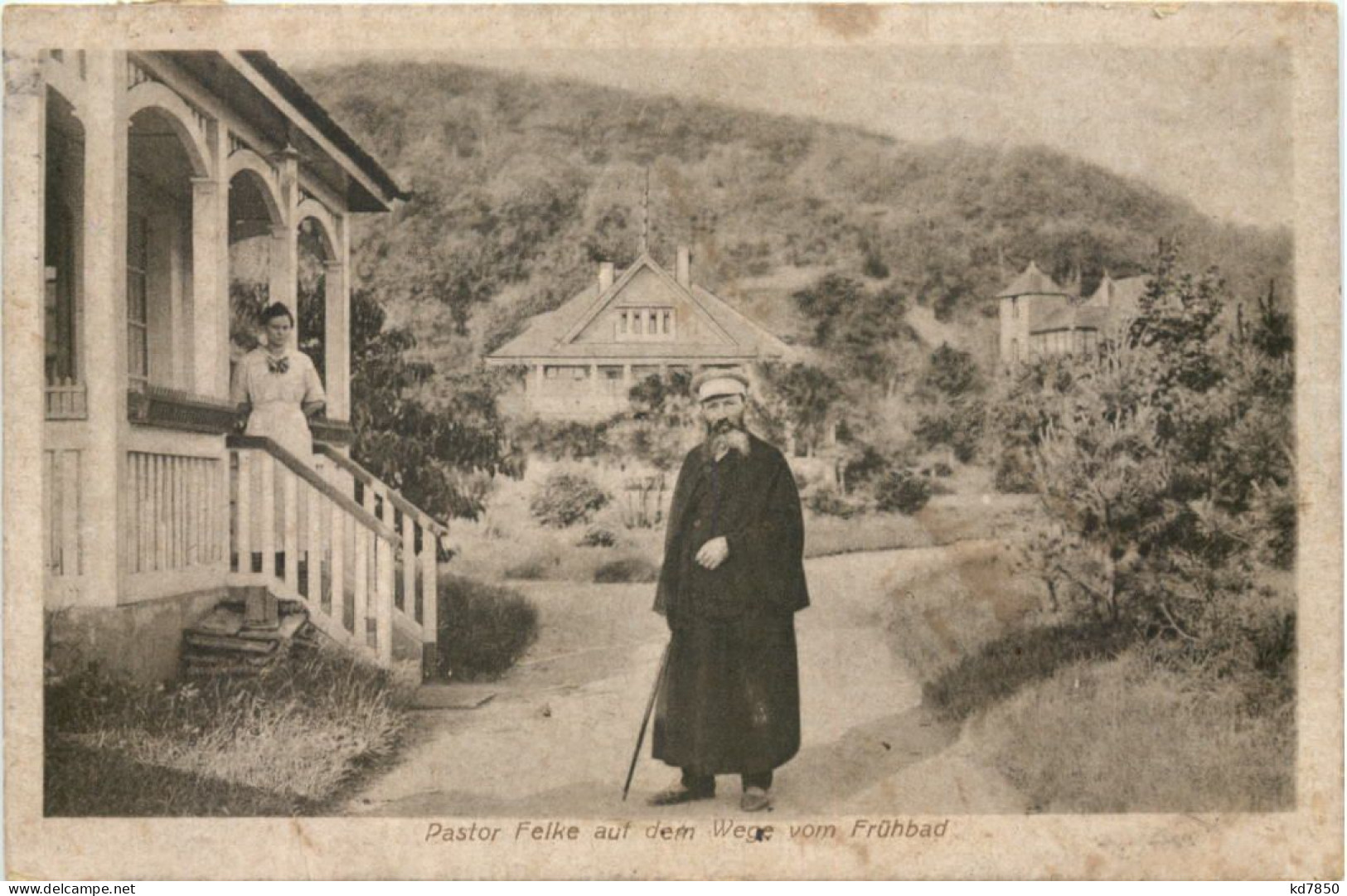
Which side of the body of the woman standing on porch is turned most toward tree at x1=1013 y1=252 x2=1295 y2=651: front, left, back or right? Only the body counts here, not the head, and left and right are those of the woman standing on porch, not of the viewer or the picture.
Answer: left

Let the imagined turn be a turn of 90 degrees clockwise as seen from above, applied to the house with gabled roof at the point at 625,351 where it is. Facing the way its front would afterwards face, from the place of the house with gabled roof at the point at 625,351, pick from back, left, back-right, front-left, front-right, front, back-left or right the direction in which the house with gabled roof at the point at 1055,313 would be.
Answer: back

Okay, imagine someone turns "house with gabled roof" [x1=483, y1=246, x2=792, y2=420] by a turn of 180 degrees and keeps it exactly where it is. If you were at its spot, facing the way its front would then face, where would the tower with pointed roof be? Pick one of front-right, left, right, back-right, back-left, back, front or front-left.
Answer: right

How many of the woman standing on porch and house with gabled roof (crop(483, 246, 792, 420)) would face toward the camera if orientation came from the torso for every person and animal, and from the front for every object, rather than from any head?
2

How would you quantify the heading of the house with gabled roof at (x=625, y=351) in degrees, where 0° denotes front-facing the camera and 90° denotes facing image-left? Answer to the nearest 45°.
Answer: approximately 0°

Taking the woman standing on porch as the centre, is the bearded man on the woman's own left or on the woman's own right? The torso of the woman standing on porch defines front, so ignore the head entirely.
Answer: on the woman's own left

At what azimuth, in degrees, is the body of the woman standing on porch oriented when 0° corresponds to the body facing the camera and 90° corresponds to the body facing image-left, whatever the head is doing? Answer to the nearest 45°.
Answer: approximately 0°

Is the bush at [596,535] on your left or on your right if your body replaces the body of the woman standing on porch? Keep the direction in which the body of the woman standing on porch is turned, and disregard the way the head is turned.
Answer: on your left

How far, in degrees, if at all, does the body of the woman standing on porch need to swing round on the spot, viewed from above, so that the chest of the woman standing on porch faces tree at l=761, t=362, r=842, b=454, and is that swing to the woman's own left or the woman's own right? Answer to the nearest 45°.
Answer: approximately 90° to the woman's own left

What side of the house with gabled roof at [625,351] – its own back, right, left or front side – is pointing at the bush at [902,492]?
front
